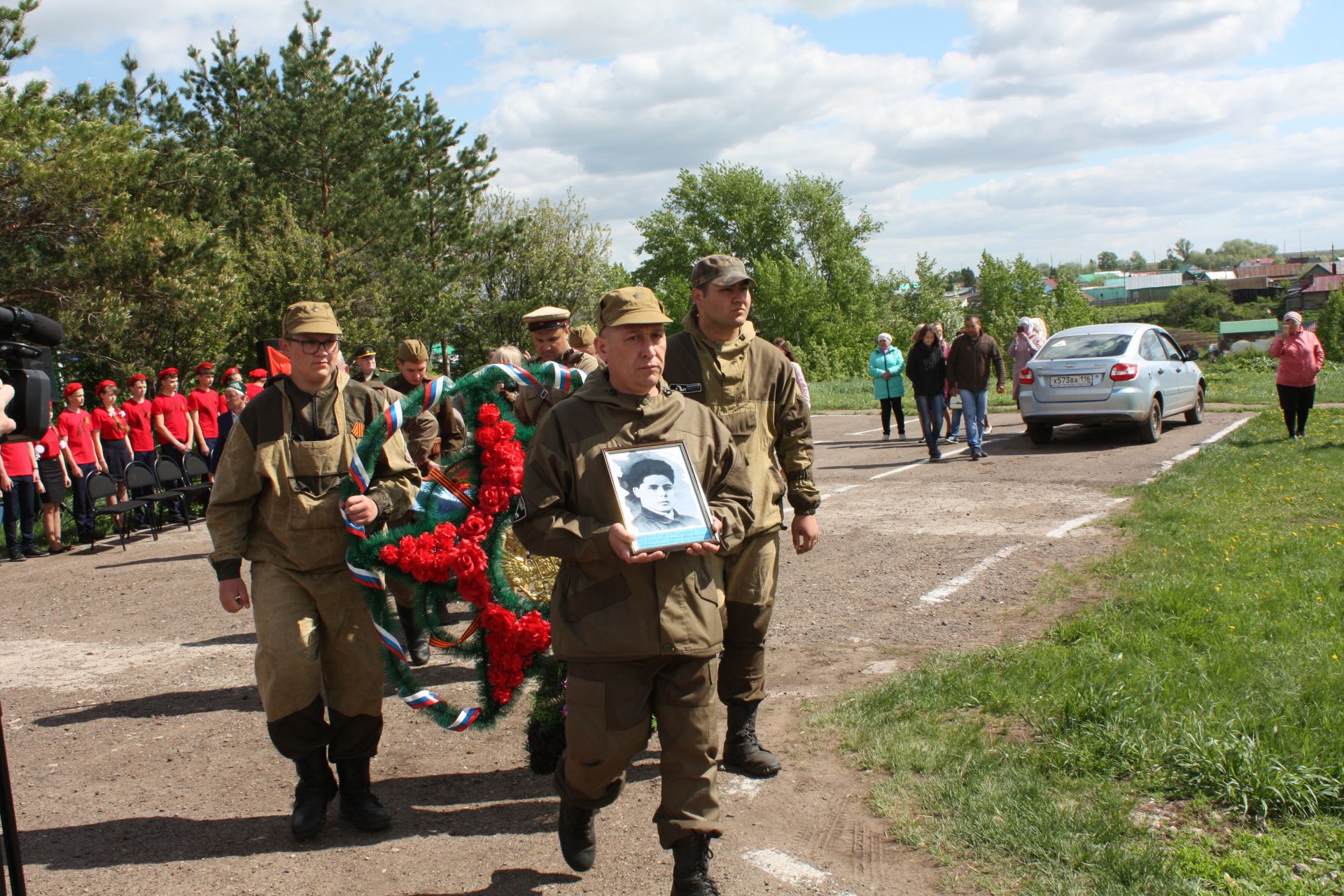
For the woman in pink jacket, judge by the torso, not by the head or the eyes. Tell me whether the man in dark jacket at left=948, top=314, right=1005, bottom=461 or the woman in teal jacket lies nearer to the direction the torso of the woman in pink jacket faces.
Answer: the man in dark jacket

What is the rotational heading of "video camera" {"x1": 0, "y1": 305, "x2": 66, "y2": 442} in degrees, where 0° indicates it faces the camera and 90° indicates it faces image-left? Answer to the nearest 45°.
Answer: approximately 270°

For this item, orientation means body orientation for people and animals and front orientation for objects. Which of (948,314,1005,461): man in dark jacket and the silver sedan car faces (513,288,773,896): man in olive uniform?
the man in dark jacket

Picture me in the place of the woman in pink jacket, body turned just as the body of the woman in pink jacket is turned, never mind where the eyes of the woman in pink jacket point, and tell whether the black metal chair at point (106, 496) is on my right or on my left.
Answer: on my right

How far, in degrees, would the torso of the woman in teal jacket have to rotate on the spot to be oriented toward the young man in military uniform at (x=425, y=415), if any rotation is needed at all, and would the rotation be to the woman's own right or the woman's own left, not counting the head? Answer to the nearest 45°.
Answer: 0° — they already face them

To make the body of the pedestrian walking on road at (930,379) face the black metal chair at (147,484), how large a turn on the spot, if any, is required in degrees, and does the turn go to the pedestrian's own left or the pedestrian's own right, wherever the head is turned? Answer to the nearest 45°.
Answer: approximately 45° to the pedestrian's own right

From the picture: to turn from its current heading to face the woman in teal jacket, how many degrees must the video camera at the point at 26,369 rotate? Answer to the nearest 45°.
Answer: approximately 45° to its left

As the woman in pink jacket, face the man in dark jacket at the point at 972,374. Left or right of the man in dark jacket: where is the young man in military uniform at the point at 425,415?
left

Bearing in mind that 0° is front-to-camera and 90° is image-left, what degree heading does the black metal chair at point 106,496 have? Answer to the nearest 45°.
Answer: approximately 315°
